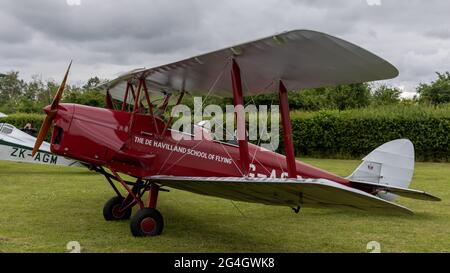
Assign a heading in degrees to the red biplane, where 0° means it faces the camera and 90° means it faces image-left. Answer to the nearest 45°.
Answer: approximately 45°

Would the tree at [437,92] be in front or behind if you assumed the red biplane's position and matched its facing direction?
behind

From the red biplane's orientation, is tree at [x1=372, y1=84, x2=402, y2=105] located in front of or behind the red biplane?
behind

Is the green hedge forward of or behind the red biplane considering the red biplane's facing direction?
behind

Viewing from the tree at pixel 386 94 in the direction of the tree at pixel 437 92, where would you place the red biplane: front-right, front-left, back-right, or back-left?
back-right
